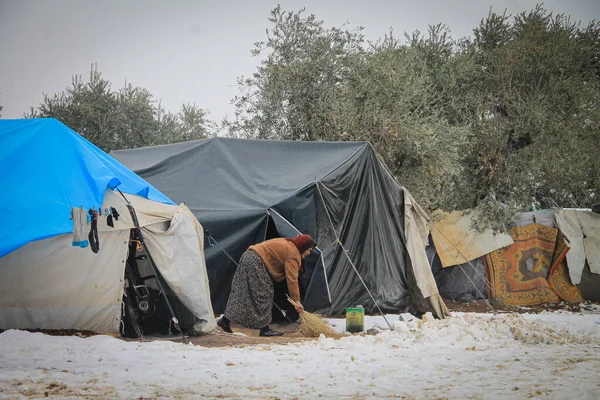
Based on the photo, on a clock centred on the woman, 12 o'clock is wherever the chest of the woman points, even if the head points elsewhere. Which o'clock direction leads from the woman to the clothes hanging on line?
The clothes hanging on line is roughly at 5 o'clock from the woman.

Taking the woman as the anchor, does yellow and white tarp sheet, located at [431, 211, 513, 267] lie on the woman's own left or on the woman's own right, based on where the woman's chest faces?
on the woman's own left

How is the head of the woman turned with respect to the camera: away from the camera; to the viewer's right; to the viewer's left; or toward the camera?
to the viewer's right

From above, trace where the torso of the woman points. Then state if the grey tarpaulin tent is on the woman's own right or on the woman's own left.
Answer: on the woman's own left

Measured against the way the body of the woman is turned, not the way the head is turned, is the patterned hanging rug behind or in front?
in front

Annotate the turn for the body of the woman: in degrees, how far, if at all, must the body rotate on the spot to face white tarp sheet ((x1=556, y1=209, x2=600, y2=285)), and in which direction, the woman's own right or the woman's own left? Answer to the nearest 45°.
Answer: approximately 45° to the woman's own left

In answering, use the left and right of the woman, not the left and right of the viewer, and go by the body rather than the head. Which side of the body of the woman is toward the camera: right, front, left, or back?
right
